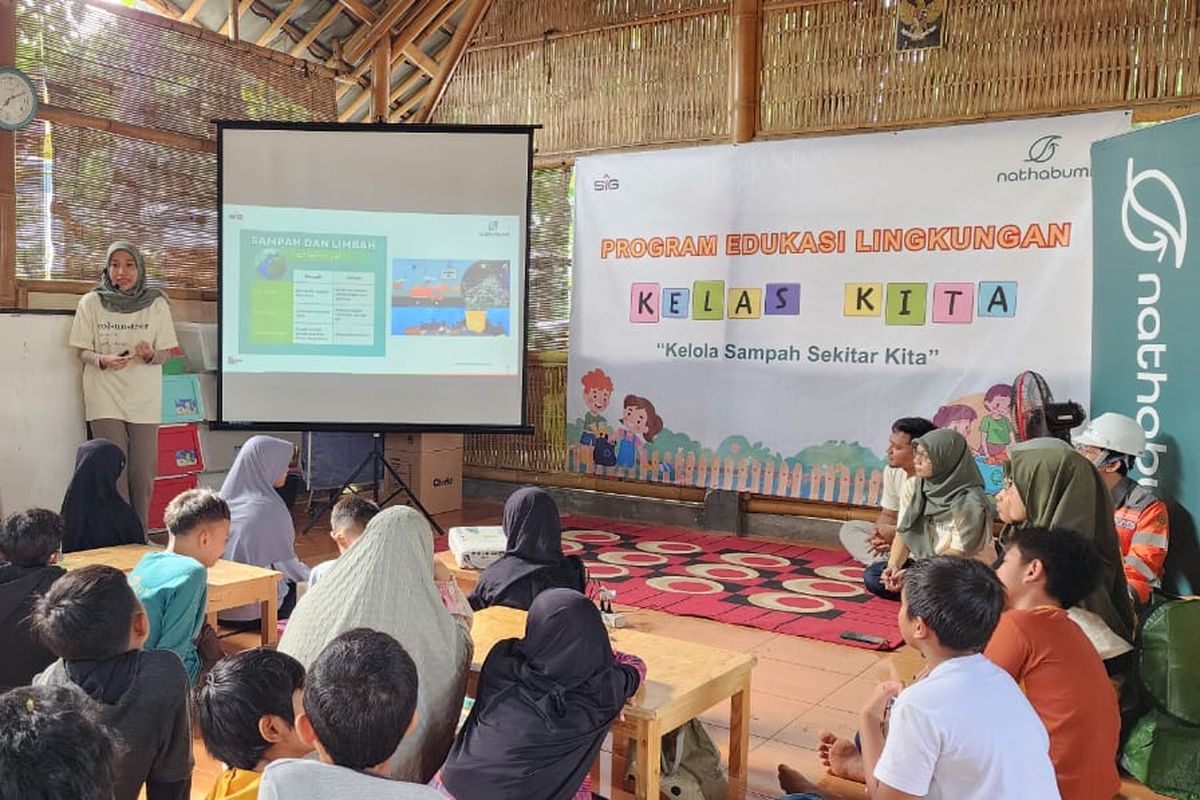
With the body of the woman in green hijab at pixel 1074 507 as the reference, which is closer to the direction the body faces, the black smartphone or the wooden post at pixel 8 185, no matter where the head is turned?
the wooden post

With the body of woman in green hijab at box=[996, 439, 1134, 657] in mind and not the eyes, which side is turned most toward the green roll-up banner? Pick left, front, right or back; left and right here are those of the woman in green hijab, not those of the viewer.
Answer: right

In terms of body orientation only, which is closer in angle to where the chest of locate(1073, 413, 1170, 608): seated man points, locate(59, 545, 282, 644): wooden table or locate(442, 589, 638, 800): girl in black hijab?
the wooden table

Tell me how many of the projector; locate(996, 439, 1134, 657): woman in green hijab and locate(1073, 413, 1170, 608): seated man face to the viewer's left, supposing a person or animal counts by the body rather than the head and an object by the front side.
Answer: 2

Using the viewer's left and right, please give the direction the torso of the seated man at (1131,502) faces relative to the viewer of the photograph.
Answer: facing to the left of the viewer

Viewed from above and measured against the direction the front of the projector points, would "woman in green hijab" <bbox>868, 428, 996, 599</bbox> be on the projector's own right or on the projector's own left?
on the projector's own right

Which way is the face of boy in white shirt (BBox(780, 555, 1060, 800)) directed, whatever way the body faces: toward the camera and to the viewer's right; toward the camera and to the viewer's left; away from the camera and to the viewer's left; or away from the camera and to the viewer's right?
away from the camera and to the viewer's left
